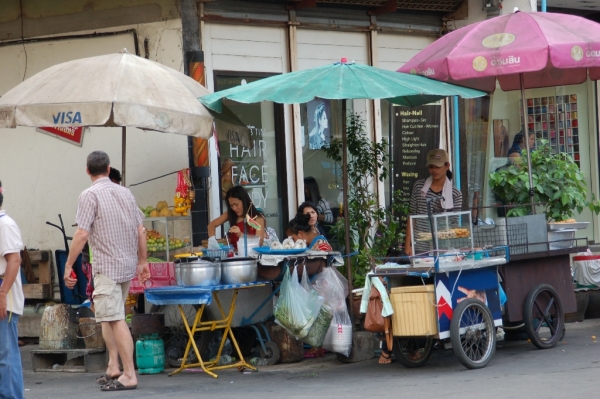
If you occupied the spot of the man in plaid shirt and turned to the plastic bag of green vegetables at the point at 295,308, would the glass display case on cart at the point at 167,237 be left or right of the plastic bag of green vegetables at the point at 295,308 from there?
left

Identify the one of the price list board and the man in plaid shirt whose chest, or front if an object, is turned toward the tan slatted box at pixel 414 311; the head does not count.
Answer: the price list board

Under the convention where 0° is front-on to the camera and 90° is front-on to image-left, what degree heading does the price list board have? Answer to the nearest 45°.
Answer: approximately 0°

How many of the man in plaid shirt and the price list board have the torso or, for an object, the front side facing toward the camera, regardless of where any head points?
1

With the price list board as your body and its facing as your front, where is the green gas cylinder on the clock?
The green gas cylinder is roughly at 1 o'clock from the price list board.

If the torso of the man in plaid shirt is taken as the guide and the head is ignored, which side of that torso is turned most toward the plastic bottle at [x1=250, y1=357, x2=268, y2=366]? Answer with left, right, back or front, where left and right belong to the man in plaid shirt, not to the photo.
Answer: right

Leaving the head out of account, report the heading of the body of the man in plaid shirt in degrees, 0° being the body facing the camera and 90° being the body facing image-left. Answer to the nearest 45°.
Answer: approximately 135°

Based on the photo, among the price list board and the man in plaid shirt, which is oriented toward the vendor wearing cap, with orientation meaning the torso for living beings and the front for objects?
the price list board

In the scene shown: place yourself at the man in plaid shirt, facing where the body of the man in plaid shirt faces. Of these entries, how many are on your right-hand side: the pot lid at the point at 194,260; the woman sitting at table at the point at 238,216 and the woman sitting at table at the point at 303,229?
3
